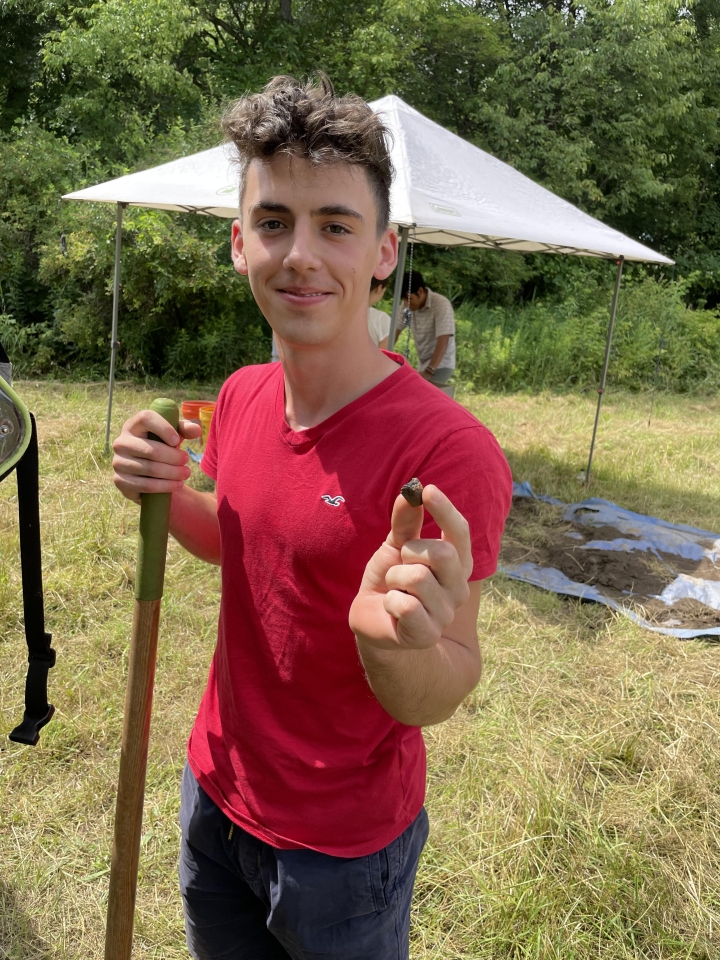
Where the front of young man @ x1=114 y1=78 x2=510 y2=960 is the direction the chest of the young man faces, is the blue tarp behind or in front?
behind

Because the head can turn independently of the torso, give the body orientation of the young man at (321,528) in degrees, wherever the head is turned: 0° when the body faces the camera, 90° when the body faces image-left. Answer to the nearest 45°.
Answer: approximately 45°

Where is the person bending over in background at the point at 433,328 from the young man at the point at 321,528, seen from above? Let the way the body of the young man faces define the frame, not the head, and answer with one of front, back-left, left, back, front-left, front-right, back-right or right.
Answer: back-right

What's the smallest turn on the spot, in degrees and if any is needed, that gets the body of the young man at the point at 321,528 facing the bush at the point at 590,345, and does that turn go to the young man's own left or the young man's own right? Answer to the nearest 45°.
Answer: approximately 135° to the young man's own right

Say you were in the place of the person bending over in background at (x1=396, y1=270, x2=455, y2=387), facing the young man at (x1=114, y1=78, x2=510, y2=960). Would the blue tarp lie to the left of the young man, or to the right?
left

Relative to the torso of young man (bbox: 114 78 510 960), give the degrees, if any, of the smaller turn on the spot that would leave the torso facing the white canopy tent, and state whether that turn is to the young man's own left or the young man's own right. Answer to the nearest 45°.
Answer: approximately 135° to the young man's own right
